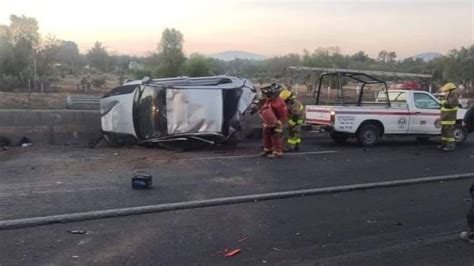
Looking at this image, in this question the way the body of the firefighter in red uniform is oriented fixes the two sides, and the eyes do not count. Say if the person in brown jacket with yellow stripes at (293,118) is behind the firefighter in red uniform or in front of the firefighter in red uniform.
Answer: behind

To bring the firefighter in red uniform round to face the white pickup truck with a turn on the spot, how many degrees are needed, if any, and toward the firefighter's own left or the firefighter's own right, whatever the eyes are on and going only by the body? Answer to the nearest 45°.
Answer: approximately 180°

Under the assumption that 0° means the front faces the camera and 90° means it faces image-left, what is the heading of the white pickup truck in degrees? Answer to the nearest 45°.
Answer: approximately 225°

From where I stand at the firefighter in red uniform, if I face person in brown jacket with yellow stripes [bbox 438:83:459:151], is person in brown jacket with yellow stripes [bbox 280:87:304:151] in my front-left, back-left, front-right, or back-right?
front-left

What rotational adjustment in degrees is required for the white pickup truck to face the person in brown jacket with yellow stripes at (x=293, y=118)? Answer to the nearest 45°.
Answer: approximately 180°
